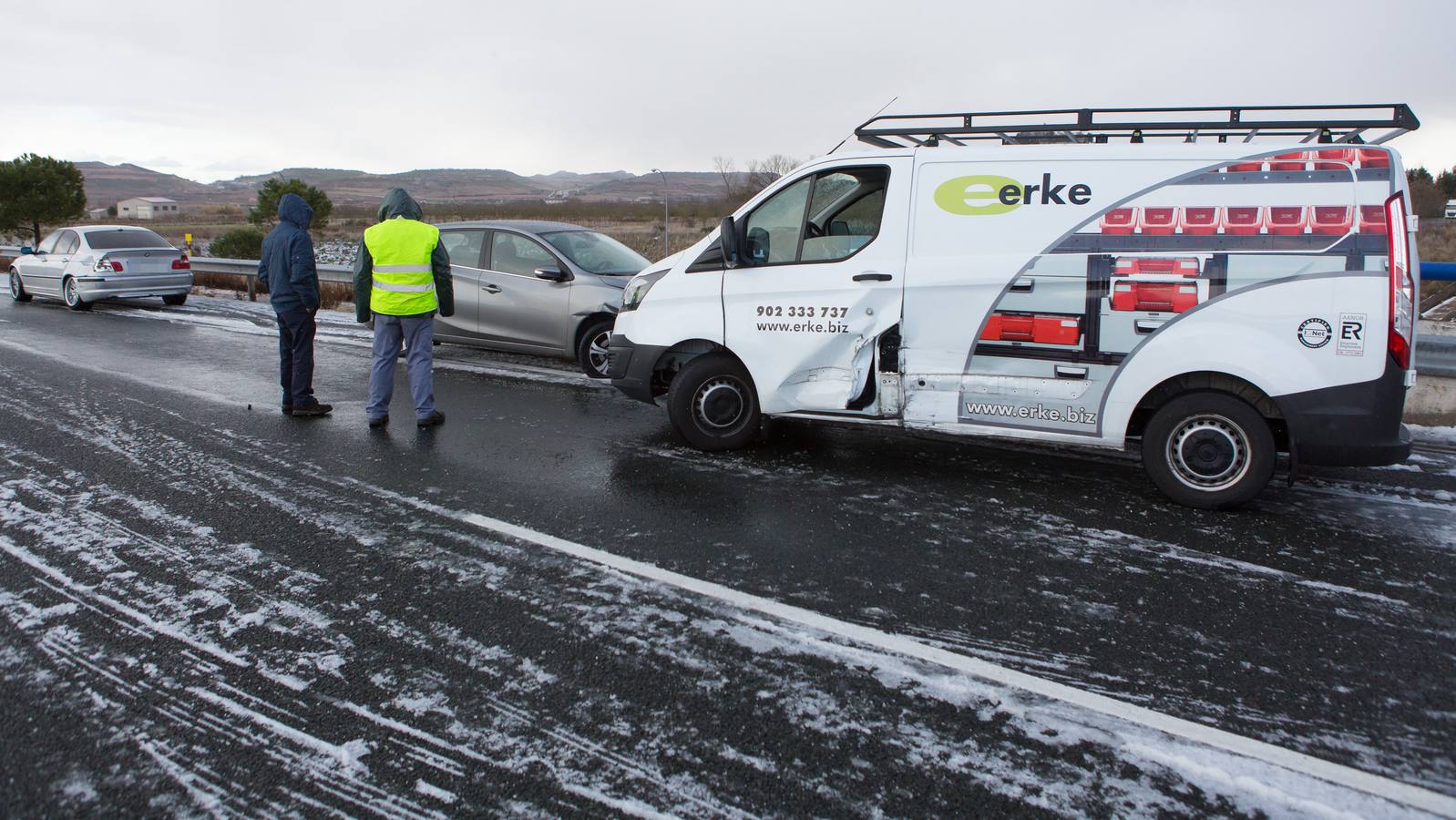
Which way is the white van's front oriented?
to the viewer's left

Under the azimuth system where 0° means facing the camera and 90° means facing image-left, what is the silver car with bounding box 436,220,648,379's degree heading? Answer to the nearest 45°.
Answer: approximately 315°

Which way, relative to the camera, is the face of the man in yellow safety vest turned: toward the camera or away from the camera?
away from the camera

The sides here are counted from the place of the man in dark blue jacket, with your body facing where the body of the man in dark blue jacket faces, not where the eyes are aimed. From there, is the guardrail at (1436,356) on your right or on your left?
on your right

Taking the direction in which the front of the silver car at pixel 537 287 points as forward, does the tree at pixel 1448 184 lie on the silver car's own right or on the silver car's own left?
on the silver car's own left

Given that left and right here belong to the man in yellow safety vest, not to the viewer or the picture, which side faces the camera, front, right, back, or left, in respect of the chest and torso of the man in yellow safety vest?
back

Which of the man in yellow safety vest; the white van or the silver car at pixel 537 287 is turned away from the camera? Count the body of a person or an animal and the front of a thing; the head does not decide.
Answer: the man in yellow safety vest

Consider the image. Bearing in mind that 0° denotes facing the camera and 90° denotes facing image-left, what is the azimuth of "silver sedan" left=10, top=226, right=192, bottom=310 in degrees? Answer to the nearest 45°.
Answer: approximately 135°

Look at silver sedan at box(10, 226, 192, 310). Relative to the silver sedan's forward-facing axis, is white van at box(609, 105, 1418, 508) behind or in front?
behind
